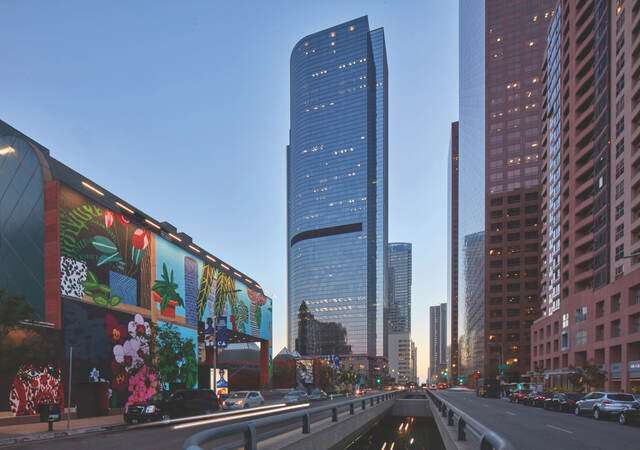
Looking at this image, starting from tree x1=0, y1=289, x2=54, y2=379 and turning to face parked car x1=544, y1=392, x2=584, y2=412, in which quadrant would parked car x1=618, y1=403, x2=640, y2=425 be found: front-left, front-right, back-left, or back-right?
front-right

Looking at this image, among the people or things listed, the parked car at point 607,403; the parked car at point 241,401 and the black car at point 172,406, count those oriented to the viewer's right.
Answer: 0

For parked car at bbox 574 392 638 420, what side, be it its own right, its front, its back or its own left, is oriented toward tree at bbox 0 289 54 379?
left

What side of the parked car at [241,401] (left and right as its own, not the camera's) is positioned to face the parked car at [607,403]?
left

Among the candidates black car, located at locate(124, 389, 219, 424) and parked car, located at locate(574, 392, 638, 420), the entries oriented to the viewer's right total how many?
0

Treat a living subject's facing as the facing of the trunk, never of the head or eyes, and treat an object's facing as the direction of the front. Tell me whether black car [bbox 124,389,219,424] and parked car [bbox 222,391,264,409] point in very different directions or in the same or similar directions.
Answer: same or similar directions

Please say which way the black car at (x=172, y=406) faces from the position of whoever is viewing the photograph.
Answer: facing the viewer and to the left of the viewer

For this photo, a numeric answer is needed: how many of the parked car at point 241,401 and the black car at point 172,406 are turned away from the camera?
0

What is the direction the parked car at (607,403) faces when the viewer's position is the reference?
facing away from the viewer and to the left of the viewer
